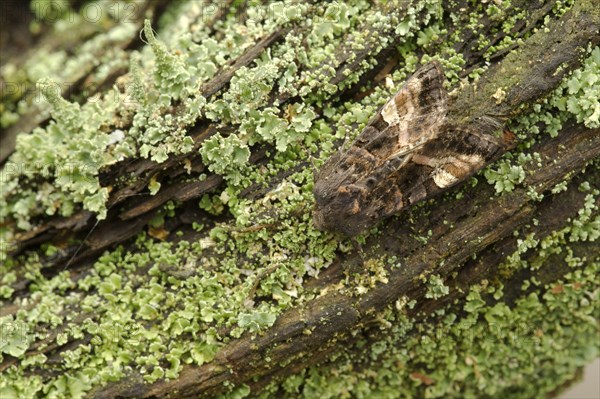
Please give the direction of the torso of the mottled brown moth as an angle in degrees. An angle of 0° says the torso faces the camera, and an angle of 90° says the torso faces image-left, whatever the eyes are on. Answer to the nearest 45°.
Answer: approximately 45°
